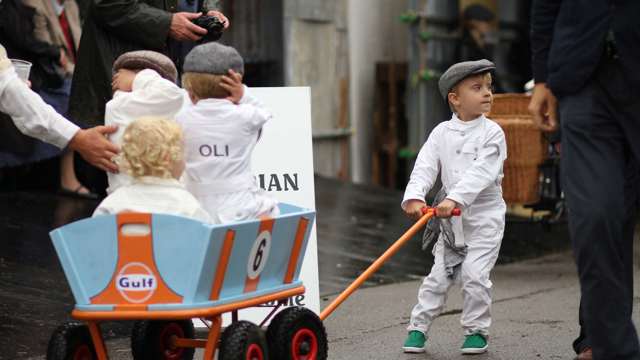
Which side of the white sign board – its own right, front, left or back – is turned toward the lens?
front

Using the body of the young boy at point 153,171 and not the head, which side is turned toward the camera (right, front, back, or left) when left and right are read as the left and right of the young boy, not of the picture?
back

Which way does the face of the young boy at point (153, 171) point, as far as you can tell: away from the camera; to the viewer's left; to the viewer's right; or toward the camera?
away from the camera

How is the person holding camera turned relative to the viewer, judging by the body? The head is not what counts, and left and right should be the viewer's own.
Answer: facing to the right of the viewer

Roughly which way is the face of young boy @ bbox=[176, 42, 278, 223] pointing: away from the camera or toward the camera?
away from the camera

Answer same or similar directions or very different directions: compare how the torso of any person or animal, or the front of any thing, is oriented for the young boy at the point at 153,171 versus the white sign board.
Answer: very different directions

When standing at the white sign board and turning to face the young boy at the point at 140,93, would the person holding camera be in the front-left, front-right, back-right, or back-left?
front-right

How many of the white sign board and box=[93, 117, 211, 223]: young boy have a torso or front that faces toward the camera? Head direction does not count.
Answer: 1

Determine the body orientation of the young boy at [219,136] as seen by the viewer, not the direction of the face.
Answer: away from the camera

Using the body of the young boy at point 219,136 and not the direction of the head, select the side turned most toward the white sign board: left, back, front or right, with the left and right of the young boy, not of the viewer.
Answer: front

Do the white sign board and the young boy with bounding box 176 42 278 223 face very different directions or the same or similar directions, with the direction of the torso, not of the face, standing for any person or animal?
very different directions
